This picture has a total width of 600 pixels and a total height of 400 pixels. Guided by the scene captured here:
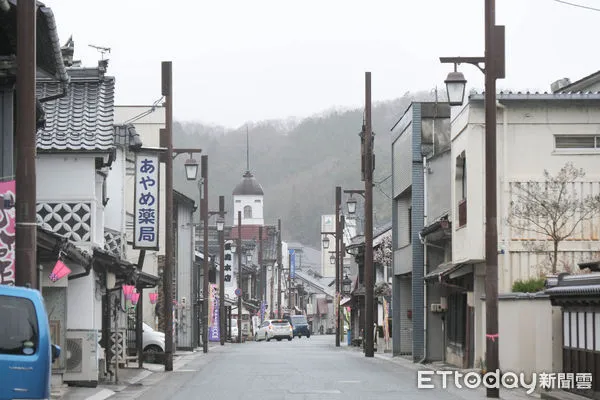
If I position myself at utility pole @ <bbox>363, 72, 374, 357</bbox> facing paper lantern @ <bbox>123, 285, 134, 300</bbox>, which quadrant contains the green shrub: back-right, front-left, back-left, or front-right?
front-left

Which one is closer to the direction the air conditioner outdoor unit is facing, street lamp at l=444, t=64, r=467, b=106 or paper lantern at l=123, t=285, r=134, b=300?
the street lamp

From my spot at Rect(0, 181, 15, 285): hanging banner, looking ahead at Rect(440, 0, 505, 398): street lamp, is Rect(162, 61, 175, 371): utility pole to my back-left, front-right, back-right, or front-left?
front-left

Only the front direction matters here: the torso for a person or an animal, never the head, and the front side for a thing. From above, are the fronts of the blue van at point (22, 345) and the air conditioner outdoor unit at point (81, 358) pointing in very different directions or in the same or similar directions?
very different directions

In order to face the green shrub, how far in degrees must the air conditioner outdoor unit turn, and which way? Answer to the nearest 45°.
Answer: approximately 90° to its left

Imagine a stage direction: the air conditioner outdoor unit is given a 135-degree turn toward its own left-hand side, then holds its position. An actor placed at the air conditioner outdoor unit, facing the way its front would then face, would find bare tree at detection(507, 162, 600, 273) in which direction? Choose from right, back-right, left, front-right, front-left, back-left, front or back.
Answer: front-right
